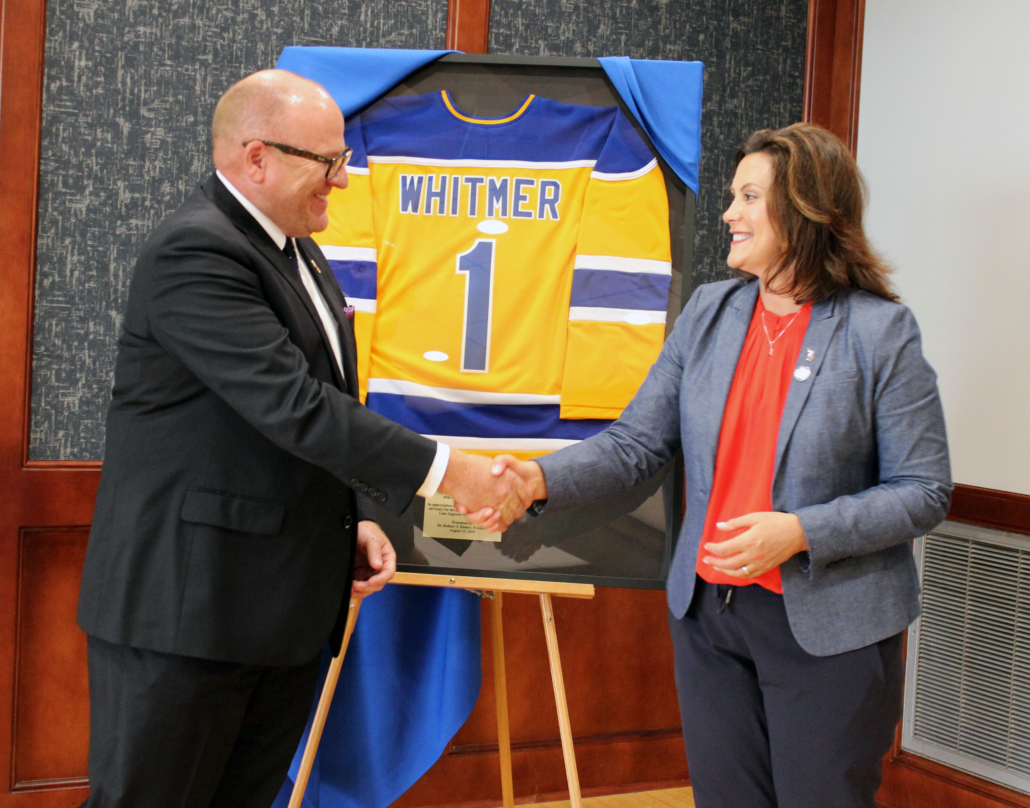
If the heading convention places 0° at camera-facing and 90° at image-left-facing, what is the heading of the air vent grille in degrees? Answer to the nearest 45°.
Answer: approximately 45°

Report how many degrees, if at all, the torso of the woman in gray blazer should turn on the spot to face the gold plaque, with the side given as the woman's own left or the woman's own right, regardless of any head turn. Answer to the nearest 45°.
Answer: approximately 90° to the woman's own right

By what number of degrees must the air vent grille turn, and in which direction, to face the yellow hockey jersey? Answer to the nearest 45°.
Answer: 0° — it already faces it

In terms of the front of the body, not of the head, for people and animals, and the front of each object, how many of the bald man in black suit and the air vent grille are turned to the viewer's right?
1

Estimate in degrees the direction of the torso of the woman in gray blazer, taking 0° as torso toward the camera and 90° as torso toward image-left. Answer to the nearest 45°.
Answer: approximately 45°

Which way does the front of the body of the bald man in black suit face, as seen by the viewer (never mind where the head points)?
to the viewer's right

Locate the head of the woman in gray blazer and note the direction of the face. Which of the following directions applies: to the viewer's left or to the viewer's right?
to the viewer's left

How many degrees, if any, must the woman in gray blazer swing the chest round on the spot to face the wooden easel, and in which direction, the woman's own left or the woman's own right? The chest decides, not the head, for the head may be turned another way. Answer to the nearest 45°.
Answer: approximately 90° to the woman's own right
